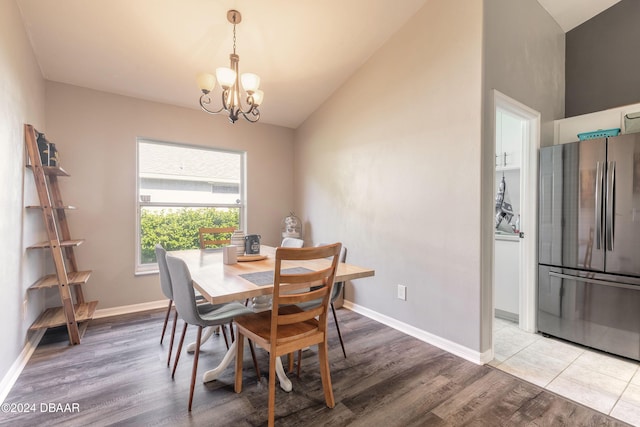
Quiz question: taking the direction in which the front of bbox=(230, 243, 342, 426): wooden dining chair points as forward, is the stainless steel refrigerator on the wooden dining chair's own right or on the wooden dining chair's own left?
on the wooden dining chair's own right

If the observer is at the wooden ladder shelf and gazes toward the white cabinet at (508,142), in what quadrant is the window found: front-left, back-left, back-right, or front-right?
front-left

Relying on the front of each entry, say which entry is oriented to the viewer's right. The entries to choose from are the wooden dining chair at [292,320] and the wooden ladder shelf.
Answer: the wooden ladder shelf

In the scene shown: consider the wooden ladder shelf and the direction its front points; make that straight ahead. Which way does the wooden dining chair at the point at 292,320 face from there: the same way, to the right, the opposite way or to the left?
to the left

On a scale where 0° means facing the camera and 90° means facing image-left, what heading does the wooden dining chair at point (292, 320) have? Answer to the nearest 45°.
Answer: approximately 135°

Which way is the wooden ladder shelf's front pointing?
to the viewer's right

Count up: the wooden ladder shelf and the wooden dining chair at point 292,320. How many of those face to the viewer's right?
1

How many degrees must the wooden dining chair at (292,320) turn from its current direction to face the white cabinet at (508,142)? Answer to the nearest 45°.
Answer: approximately 90° to its right

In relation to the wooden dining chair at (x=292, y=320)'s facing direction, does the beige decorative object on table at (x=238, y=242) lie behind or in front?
in front

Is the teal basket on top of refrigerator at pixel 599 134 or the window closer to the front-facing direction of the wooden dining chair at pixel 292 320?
the window

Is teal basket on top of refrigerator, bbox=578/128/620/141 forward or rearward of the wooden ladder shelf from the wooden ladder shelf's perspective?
forward

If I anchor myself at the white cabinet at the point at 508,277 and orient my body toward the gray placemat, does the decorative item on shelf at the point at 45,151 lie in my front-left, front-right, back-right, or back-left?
front-right
